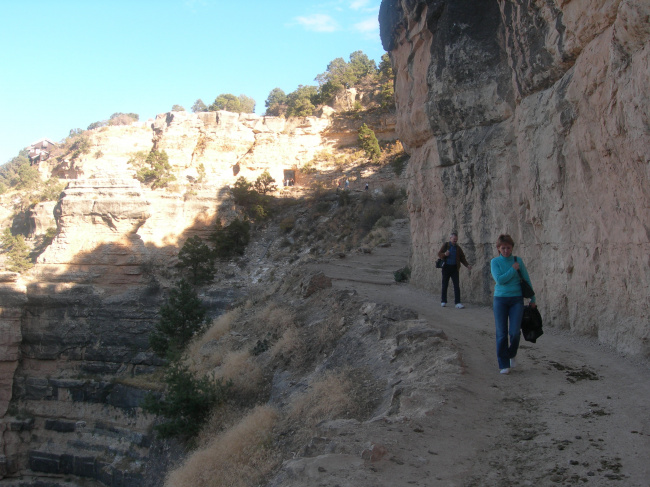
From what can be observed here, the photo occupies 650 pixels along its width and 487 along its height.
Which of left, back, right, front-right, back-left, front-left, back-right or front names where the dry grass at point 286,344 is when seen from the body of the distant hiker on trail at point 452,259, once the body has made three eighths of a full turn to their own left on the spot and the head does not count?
back-left

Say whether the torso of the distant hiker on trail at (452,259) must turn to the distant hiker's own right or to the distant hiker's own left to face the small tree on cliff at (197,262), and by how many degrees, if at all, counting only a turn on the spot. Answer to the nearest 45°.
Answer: approximately 135° to the distant hiker's own right

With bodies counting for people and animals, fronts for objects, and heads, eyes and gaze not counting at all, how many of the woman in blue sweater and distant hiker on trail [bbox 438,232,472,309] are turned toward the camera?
2

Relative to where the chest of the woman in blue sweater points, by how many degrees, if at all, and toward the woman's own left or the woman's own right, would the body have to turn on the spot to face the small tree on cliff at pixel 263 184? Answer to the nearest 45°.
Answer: approximately 135° to the woman's own right

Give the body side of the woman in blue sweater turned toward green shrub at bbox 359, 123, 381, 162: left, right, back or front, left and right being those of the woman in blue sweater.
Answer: back

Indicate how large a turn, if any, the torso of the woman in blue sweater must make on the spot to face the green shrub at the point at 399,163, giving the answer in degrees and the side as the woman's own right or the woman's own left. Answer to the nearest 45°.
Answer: approximately 180°

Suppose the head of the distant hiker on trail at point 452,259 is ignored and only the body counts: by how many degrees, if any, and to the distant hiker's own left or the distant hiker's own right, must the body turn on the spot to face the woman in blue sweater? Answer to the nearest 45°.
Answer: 0° — they already face them

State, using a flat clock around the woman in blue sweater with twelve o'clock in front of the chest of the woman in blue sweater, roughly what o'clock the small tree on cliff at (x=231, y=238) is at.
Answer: The small tree on cliff is roughly at 5 o'clock from the woman in blue sweater.

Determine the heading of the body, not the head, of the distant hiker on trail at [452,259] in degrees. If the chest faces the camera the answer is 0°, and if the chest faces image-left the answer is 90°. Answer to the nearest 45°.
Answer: approximately 0°

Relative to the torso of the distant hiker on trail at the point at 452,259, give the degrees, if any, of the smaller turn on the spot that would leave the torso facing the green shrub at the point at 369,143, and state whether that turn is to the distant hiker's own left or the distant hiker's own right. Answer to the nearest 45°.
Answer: approximately 180°

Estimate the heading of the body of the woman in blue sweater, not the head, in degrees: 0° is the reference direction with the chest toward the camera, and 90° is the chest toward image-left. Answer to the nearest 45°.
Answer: approximately 0°
